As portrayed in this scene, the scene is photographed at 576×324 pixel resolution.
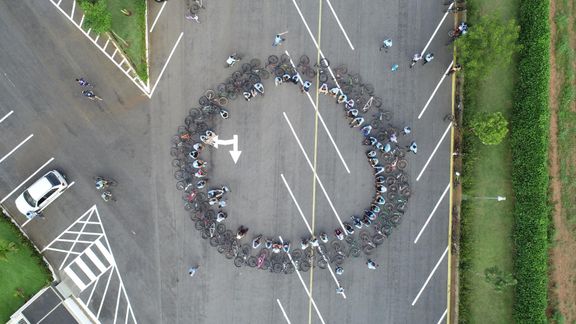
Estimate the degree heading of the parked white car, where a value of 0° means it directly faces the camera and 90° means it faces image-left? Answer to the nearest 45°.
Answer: approximately 45°

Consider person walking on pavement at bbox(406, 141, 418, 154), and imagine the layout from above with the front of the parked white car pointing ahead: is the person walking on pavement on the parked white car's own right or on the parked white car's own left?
on the parked white car's own left

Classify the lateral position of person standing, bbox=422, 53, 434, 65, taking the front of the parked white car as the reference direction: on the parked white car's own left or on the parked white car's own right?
on the parked white car's own left

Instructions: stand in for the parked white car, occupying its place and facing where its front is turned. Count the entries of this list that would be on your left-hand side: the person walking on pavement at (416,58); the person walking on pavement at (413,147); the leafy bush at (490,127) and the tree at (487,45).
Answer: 4

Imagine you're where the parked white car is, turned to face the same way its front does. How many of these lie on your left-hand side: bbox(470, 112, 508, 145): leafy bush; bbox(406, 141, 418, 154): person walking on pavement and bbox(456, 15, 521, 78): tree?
3

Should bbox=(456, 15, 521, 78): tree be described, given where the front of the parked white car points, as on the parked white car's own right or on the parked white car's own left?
on the parked white car's own left

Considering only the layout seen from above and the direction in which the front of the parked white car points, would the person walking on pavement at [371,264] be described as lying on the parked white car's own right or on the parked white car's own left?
on the parked white car's own left

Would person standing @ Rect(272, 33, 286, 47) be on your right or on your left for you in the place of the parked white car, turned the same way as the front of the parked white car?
on your left
